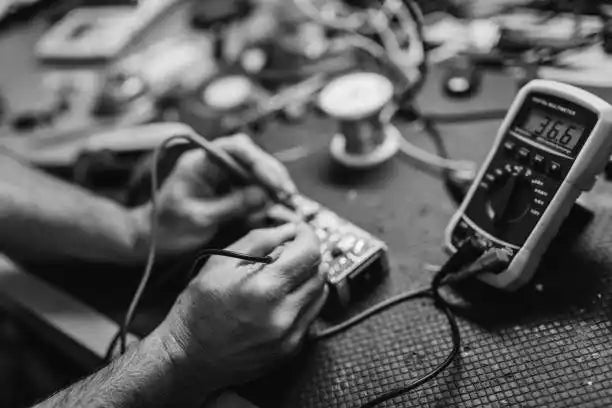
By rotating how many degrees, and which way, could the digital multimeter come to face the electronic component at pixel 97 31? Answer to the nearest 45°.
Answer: approximately 90° to its right

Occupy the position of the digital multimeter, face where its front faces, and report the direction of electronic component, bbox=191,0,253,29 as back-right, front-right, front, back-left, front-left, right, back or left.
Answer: right

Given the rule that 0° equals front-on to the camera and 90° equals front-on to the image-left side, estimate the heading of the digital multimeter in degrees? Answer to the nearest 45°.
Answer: approximately 45°
